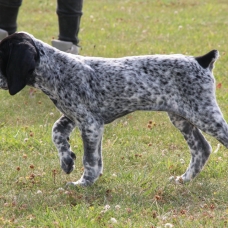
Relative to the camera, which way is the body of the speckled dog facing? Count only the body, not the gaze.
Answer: to the viewer's left
